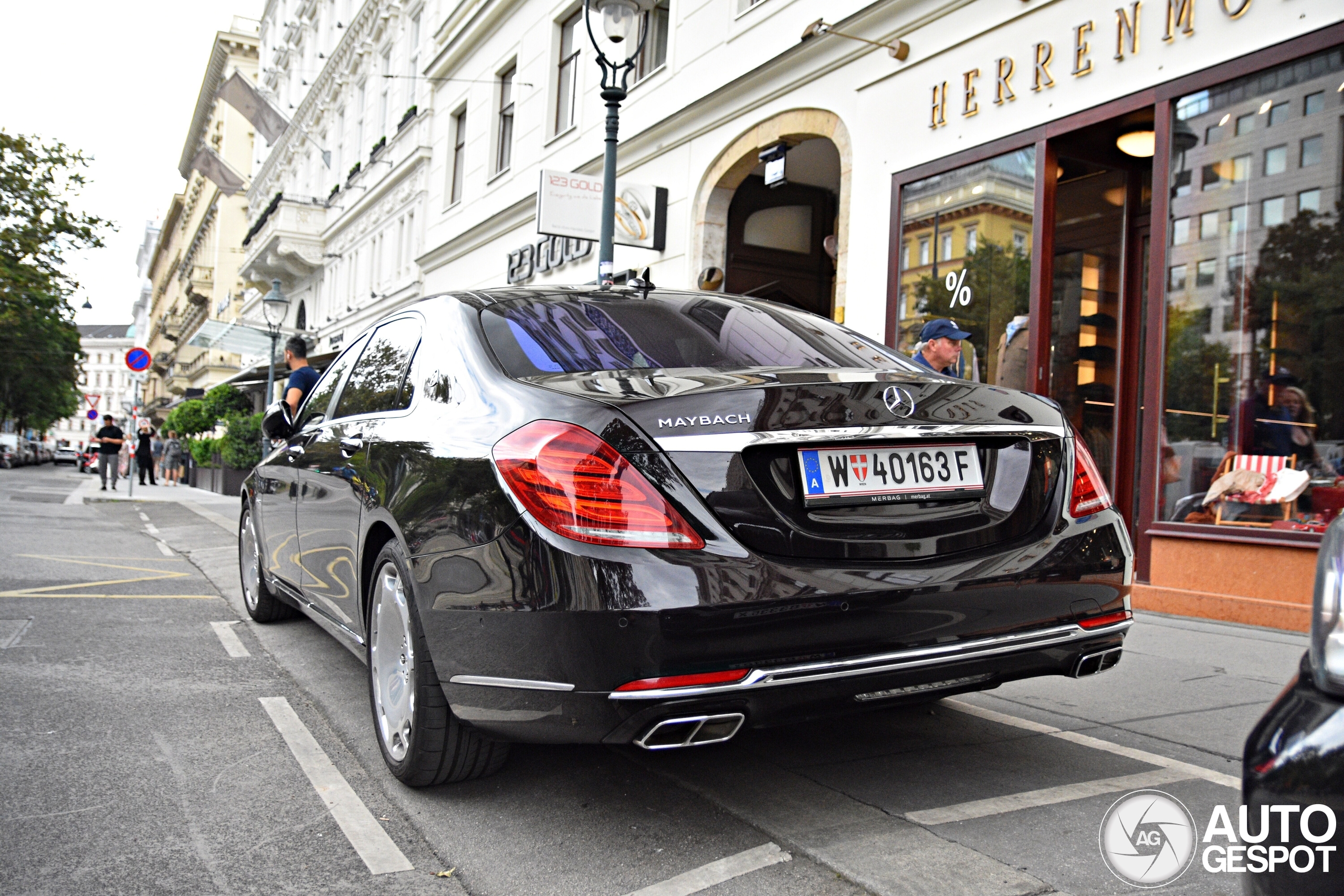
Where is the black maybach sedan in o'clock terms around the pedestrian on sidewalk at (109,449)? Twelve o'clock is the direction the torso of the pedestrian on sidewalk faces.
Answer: The black maybach sedan is roughly at 12 o'clock from the pedestrian on sidewalk.

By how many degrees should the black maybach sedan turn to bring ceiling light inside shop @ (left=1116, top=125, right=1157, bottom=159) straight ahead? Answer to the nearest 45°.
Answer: approximately 90° to its right

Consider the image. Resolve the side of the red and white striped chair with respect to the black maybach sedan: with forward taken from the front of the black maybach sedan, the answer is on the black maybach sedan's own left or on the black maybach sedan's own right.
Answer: on the black maybach sedan's own right

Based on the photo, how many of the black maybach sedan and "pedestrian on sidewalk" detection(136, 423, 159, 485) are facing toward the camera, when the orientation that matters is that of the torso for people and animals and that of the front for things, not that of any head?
1

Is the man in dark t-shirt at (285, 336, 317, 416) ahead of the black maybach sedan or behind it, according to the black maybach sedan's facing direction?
ahead

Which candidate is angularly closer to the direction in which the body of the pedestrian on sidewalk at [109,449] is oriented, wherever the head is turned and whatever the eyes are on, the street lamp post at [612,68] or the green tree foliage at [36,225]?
the street lamp post

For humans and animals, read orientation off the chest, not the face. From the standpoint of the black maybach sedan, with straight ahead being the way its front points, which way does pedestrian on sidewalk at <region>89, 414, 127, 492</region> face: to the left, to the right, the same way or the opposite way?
the opposite way

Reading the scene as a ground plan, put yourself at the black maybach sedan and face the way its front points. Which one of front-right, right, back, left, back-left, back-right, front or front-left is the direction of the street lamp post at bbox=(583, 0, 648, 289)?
front-right

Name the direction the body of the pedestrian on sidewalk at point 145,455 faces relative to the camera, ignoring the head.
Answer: toward the camera

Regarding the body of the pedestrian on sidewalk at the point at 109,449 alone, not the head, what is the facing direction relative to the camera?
toward the camera

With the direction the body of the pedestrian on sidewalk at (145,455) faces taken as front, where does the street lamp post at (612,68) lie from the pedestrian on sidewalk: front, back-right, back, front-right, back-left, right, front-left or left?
front

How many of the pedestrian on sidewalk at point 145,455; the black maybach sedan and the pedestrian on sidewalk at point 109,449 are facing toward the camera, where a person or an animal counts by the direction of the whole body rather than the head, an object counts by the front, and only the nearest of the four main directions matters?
2
